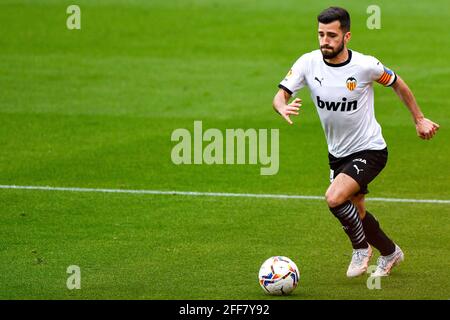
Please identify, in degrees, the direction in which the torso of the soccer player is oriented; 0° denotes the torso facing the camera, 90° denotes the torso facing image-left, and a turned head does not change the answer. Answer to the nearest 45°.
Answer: approximately 45°
